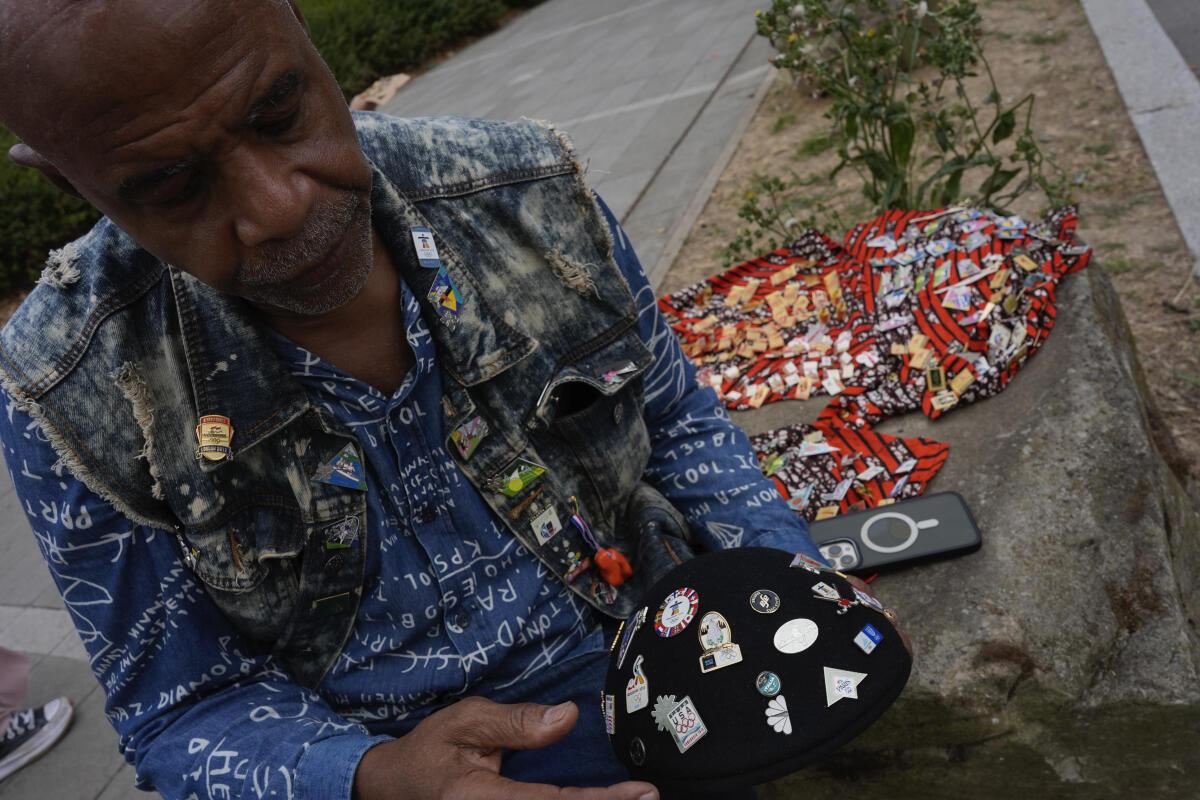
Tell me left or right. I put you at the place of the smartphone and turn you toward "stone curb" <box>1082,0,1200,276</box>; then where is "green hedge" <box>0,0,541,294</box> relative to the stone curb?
left

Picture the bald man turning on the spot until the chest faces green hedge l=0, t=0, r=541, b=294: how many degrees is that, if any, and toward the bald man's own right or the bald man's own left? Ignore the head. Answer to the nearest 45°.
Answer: approximately 180°

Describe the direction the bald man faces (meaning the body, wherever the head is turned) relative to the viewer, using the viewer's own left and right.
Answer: facing the viewer

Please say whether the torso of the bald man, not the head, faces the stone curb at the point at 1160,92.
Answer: no

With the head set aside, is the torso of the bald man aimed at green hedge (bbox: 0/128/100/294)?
no

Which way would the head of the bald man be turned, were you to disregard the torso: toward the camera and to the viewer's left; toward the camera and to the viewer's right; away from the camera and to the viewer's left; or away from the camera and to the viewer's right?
toward the camera and to the viewer's right

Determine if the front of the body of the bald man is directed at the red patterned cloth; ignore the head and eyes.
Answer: no
